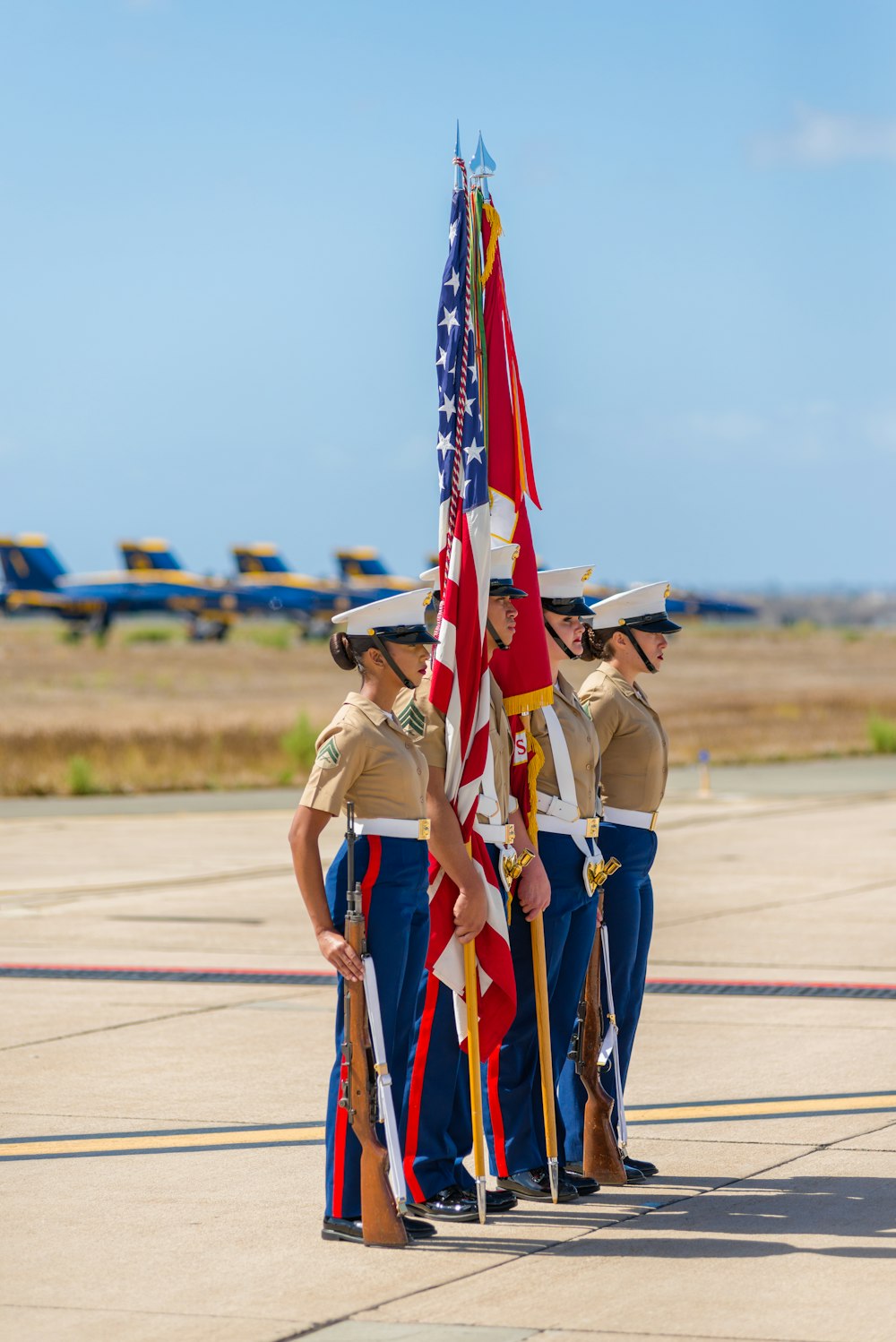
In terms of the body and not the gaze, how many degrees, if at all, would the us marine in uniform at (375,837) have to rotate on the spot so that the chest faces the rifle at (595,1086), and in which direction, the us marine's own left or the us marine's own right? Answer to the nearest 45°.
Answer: approximately 45° to the us marine's own left

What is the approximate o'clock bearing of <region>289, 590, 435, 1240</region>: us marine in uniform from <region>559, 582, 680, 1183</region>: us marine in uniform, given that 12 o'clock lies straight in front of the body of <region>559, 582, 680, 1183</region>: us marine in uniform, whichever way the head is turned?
<region>289, 590, 435, 1240</region>: us marine in uniform is roughly at 4 o'clock from <region>559, 582, 680, 1183</region>: us marine in uniform.

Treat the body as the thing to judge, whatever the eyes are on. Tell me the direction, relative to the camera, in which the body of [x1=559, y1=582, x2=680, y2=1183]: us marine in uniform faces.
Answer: to the viewer's right

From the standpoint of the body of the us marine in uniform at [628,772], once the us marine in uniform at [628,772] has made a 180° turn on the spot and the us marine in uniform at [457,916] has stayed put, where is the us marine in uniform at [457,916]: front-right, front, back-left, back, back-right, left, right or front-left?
front-left

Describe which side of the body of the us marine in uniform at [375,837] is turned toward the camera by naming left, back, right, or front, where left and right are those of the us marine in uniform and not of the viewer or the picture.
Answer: right

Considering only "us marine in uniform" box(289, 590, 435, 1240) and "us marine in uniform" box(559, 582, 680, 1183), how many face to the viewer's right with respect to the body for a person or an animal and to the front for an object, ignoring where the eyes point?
2

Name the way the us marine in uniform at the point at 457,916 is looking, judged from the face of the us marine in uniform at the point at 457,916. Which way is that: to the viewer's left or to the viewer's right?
to the viewer's right

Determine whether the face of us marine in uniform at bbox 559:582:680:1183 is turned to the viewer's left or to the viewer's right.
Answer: to the viewer's right

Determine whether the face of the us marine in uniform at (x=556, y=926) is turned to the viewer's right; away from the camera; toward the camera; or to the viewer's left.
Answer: to the viewer's right
